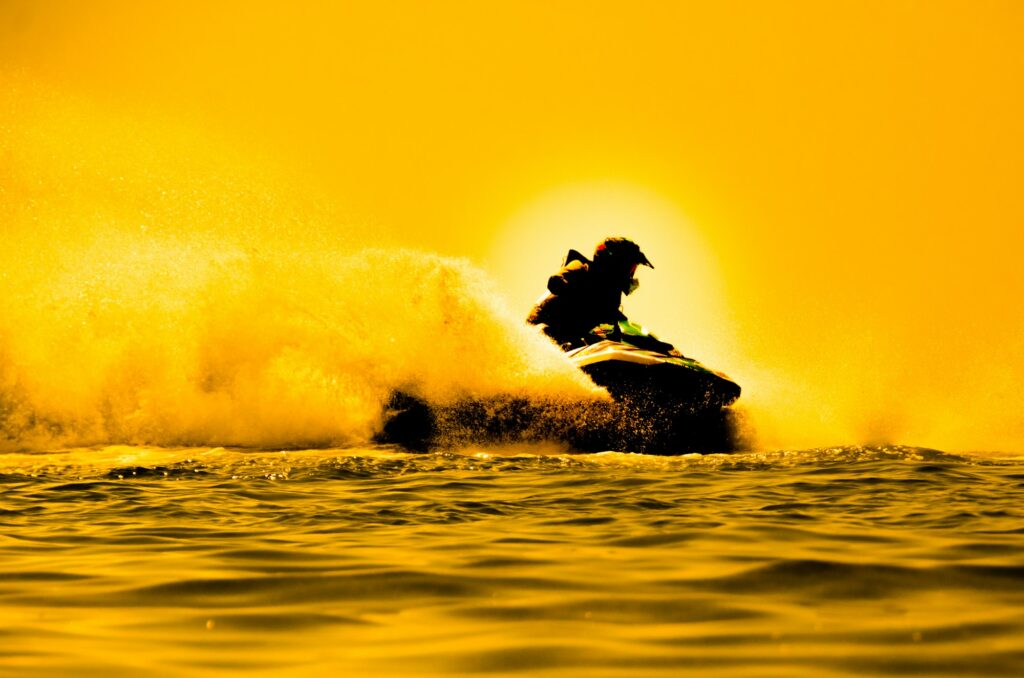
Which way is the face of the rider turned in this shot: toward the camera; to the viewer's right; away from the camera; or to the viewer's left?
to the viewer's right

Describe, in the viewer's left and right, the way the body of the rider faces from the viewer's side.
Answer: facing to the right of the viewer
